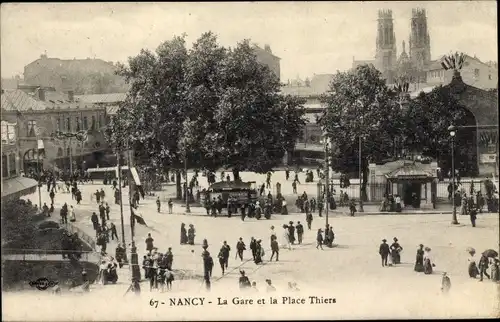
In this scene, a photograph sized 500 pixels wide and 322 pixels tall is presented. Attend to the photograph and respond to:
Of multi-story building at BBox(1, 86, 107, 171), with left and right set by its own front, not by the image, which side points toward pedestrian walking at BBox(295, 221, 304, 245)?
front

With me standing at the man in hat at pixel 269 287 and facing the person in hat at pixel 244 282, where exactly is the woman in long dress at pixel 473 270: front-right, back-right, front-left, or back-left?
back-right

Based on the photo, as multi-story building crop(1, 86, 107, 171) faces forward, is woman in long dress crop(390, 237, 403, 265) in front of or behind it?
in front

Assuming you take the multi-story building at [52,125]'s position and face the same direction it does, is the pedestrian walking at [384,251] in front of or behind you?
in front

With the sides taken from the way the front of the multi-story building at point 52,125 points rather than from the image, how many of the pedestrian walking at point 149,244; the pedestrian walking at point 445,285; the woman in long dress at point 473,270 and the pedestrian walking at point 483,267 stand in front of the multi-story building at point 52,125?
4

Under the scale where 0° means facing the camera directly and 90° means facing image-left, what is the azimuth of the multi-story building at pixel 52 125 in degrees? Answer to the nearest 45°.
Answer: approximately 315°

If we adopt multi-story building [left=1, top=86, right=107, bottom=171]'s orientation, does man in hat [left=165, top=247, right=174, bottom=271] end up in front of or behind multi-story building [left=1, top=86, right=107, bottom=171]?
in front

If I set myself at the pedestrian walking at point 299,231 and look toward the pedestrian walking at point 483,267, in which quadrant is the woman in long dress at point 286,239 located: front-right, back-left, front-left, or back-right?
back-right

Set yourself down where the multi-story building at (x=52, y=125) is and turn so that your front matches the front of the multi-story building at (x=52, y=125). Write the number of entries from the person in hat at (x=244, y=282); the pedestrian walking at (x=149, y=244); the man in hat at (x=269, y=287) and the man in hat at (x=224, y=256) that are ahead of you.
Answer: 4

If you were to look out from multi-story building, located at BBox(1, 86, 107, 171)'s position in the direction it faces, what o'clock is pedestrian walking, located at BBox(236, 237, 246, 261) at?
The pedestrian walking is roughly at 12 o'clock from the multi-story building.
